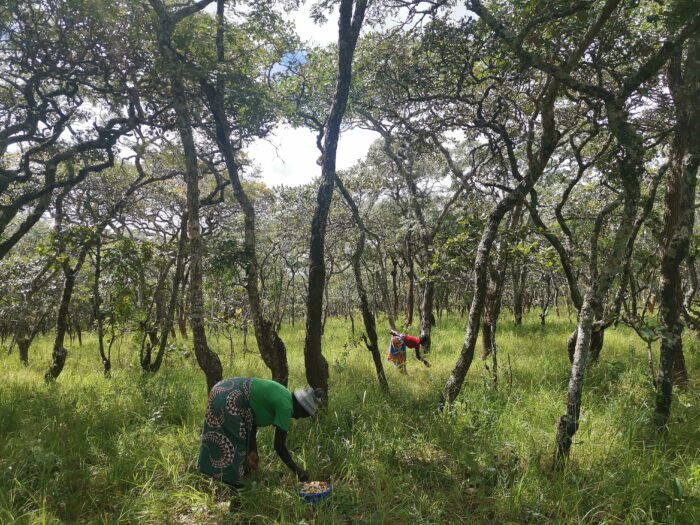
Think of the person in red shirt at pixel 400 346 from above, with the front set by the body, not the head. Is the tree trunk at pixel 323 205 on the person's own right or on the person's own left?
on the person's own right

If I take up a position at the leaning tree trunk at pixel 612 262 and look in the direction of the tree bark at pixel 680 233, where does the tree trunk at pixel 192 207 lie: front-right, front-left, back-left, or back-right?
back-left

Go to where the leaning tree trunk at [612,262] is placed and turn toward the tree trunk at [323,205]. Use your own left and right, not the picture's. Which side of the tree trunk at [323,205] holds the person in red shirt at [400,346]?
right

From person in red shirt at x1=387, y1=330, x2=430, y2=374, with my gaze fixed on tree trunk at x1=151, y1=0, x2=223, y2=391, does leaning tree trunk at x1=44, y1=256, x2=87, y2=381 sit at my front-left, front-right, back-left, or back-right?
front-right

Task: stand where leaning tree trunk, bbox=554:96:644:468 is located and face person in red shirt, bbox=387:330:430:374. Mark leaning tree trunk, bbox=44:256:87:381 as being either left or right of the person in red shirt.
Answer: left

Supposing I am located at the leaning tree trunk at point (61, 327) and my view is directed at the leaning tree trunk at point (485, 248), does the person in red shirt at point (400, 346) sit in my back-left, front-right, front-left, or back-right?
front-left

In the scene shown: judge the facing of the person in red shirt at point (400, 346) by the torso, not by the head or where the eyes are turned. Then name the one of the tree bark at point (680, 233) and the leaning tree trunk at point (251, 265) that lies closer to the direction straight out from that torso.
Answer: the tree bark

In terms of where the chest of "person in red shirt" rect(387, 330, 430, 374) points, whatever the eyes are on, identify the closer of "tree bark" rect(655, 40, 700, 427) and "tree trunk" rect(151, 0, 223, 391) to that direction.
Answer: the tree bark

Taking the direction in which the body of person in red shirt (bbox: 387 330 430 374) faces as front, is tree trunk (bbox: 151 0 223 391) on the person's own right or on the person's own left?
on the person's own right

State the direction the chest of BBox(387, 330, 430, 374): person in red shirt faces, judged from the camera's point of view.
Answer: to the viewer's right

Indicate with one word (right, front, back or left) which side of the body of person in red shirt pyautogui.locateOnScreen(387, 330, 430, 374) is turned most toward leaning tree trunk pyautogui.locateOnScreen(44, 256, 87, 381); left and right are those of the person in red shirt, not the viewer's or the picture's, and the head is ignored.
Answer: back

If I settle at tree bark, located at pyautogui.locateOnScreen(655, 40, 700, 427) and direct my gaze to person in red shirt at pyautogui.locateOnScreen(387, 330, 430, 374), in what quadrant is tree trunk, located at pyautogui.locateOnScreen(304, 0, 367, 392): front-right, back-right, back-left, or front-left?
front-left

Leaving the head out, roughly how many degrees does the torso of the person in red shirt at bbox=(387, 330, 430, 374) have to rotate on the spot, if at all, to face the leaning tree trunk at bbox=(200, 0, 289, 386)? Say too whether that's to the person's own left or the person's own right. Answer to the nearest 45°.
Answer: approximately 135° to the person's own right
